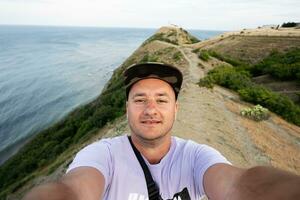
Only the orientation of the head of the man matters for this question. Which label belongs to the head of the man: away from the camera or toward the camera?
toward the camera

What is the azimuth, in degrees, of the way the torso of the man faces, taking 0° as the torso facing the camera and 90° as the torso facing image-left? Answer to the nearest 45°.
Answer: approximately 0°

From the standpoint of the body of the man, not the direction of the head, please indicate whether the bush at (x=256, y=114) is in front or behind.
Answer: behind

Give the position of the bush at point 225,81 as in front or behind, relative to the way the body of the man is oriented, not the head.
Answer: behind
